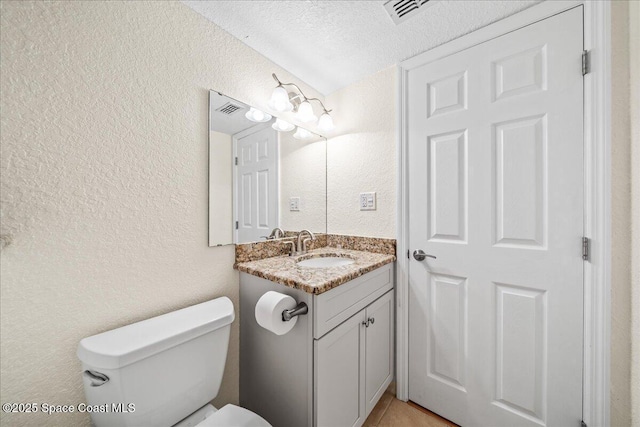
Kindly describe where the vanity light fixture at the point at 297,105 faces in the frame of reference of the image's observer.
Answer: facing the viewer and to the right of the viewer

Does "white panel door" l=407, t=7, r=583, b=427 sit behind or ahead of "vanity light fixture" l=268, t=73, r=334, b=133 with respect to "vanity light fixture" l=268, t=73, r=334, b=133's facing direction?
ahead

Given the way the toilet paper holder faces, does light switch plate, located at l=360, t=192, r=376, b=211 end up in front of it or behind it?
behind

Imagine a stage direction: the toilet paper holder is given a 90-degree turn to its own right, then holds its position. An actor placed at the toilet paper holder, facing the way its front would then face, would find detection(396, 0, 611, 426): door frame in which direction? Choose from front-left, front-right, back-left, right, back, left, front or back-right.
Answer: back-right

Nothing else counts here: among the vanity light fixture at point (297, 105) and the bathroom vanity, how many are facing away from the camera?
0

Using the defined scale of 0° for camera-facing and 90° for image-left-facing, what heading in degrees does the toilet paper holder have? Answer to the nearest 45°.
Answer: approximately 45°

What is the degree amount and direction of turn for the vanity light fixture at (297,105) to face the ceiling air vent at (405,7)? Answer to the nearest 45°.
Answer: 0° — it already faces it
